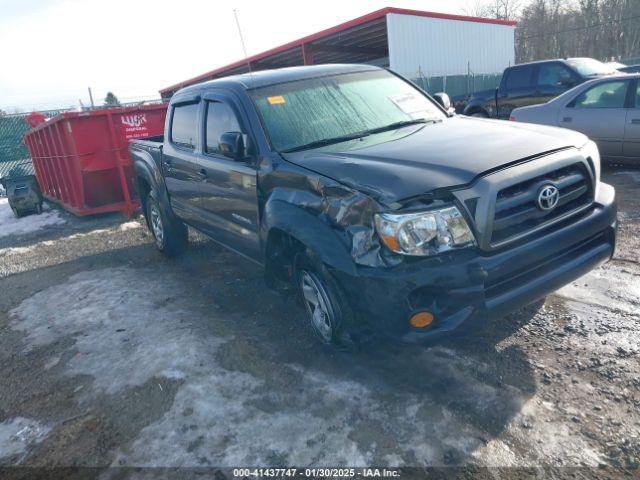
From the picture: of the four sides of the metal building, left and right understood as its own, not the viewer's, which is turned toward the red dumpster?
front

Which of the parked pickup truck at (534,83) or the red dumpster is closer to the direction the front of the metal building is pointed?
the red dumpster

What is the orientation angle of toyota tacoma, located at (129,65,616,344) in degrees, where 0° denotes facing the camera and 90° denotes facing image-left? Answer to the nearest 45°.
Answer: approximately 315°

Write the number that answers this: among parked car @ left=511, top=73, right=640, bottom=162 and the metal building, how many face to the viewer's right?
1

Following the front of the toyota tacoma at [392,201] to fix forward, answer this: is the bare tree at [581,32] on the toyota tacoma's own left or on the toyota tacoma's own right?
on the toyota tacoma's own left

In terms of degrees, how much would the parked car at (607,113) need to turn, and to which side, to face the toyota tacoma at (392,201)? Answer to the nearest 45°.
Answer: approximately 90° to its right

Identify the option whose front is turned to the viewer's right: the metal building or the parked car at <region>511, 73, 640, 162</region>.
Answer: the parked car

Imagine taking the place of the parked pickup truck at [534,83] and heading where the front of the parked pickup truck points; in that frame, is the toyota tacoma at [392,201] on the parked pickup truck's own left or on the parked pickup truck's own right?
on the parked pickup truck's own right

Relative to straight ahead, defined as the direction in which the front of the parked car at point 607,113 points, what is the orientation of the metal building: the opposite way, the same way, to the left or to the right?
to the right

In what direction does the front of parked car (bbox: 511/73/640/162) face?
to the viewer's right

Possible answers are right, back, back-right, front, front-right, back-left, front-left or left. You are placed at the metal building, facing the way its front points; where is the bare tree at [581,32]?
back

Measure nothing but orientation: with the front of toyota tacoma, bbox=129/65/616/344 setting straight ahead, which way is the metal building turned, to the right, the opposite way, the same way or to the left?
to the right
